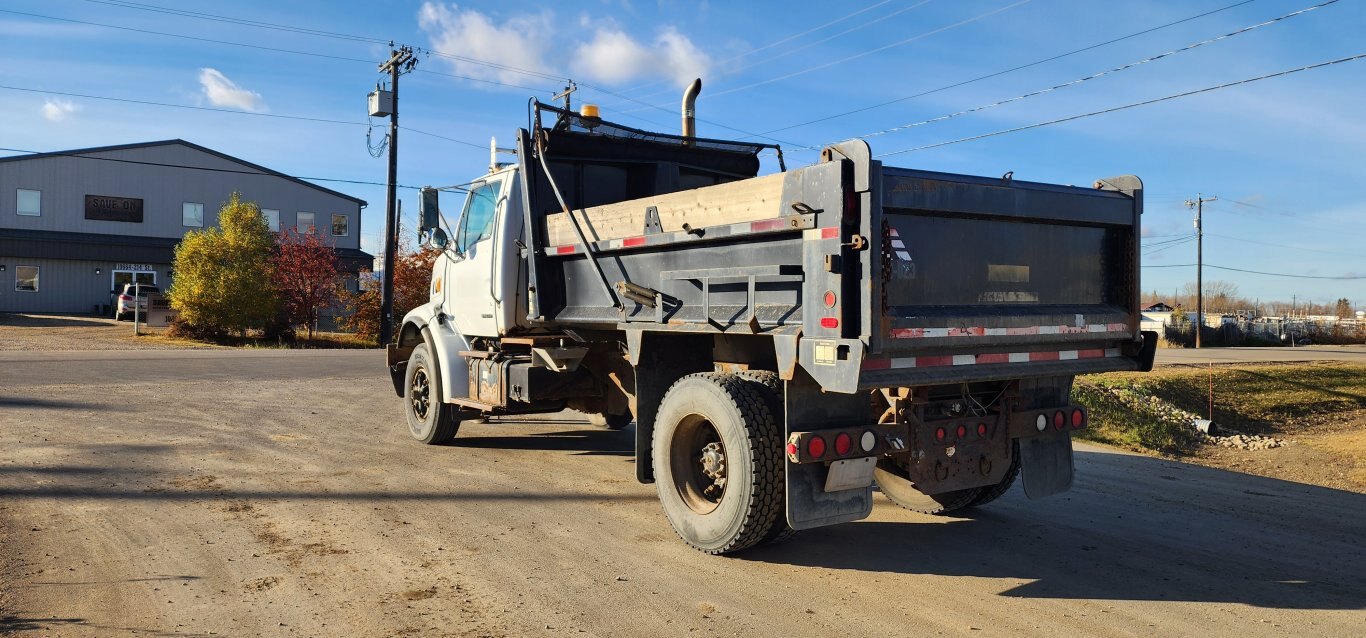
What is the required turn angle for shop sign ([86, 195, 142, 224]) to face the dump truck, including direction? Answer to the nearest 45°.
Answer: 0° — it already faces it

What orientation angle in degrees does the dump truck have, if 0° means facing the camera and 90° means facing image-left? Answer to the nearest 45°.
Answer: approximately 135°

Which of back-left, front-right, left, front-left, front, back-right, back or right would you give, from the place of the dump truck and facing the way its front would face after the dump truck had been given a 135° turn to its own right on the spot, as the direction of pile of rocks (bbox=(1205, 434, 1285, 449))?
front-left

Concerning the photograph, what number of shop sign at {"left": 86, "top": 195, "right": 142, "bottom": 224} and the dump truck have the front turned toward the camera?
1

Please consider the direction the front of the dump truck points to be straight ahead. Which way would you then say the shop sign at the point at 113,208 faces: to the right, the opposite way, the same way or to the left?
the opposite way

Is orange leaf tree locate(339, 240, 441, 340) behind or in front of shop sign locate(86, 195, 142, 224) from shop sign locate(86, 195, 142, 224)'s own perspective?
in front

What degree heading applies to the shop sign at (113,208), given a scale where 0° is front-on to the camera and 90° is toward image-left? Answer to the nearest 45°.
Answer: approximately 0°

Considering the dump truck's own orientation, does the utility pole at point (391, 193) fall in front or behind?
in front

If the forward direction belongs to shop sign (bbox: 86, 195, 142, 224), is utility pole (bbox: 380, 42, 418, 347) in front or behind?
in front

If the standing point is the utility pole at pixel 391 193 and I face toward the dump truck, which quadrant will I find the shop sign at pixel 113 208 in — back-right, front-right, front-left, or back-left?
back-right

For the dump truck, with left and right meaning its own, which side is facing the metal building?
front
